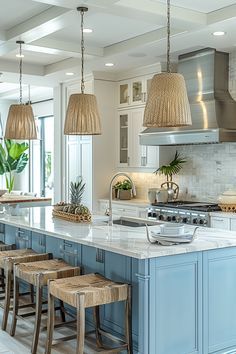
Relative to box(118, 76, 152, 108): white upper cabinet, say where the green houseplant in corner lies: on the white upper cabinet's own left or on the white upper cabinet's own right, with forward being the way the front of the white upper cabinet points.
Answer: on the white upper cabinet's own right

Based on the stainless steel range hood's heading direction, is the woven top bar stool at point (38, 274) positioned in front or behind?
in front

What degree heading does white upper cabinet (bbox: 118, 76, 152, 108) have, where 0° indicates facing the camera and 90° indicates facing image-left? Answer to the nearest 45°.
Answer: approximately 45°

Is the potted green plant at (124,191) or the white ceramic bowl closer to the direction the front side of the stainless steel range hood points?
the white ceramic bowl

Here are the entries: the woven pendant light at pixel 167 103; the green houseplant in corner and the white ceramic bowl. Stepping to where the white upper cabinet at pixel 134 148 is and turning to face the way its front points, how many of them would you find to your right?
1

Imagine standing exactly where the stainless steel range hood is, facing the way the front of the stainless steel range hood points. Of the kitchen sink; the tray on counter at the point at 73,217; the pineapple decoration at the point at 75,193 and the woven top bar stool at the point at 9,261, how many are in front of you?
4

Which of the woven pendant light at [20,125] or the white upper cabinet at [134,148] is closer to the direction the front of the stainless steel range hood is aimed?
the woven pendant light

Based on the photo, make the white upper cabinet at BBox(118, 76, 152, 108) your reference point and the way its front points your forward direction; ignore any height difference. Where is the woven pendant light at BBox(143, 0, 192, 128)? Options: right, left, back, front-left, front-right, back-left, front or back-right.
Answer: front-left

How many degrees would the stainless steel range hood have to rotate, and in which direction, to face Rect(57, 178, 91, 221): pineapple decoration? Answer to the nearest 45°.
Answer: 0° — it already faces it

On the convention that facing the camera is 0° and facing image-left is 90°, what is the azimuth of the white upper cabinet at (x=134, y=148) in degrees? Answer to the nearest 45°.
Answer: approximately 45°
